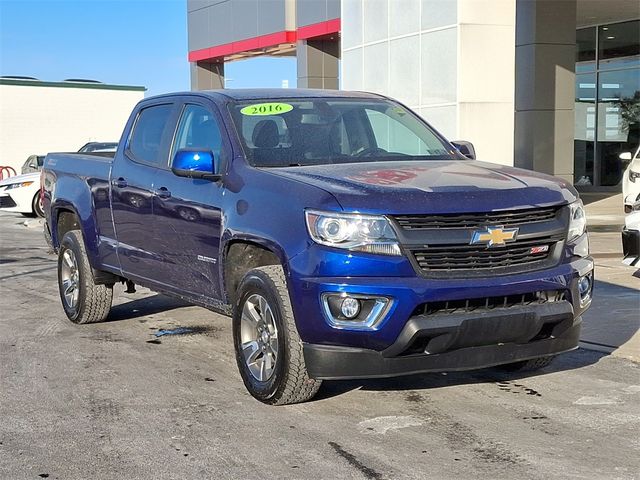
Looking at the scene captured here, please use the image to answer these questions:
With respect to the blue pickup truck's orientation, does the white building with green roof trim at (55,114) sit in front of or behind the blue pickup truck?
behind

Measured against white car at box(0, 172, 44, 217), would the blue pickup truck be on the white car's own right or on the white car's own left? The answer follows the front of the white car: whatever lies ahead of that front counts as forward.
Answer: on the white car's own left

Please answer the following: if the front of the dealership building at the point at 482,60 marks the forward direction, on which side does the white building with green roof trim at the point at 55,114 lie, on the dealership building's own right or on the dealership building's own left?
on the dealership building's own right

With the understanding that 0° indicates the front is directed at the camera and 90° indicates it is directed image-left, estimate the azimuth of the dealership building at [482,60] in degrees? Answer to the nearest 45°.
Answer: approximately 45°

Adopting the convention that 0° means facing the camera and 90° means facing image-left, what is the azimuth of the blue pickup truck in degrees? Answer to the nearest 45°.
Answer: approximately 315°
